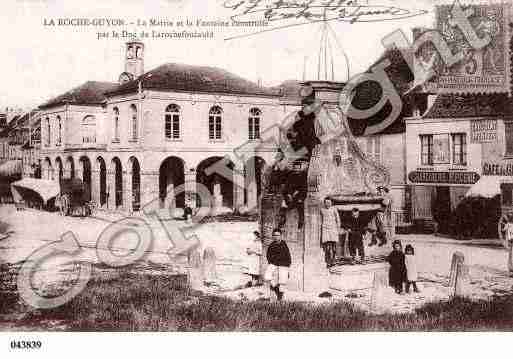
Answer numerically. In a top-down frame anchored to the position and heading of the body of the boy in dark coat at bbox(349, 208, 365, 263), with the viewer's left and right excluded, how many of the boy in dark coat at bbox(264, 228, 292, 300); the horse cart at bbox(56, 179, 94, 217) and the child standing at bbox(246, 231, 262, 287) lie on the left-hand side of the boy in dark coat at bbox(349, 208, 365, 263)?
0

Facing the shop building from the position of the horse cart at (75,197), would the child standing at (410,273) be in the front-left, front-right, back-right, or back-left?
front-right

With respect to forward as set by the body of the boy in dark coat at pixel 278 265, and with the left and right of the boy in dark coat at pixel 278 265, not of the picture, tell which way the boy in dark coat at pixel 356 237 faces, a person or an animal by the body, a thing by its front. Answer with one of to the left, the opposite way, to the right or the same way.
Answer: the same way

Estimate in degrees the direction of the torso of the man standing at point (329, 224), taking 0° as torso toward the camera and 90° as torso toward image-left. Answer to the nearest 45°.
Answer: approximately 0°

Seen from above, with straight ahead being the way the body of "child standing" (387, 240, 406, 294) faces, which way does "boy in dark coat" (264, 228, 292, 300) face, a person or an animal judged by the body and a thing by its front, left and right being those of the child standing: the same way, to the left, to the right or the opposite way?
the same way

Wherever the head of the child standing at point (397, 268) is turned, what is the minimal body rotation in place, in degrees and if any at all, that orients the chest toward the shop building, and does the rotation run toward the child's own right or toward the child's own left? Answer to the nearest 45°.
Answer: approximately 180°

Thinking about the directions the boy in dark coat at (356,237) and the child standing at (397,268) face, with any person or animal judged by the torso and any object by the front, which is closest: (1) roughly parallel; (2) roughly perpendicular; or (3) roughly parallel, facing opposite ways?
roughly parallel

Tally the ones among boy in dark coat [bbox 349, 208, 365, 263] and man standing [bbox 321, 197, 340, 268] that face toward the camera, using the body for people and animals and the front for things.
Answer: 2

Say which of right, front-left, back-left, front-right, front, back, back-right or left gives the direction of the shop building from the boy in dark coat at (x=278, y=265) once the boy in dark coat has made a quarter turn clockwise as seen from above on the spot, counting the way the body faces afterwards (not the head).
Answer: back-right

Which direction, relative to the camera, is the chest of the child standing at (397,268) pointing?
toward the camera

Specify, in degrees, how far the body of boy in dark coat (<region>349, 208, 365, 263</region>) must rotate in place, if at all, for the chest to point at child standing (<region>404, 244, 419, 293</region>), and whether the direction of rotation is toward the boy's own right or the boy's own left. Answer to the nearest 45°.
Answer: approximately 90° to the boy's own left
